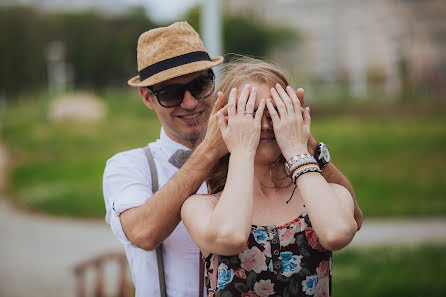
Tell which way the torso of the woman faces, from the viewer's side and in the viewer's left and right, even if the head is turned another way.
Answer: facing the viewer

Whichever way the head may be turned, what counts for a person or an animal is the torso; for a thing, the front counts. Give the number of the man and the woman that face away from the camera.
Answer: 0

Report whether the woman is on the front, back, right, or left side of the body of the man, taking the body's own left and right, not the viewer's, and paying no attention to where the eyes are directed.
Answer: front

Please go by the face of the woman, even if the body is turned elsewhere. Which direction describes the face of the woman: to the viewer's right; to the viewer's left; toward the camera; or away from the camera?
toward the camera

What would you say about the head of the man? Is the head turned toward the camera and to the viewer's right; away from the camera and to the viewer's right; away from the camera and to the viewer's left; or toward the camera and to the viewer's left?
toward the camera and to the viewer's right

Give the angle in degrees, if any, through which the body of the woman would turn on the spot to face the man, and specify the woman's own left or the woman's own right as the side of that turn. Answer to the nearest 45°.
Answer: approximately 135° to the woman's own right

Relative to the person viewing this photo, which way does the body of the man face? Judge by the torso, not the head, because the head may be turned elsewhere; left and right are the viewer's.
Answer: facing the viewer and to the right of the viewer
